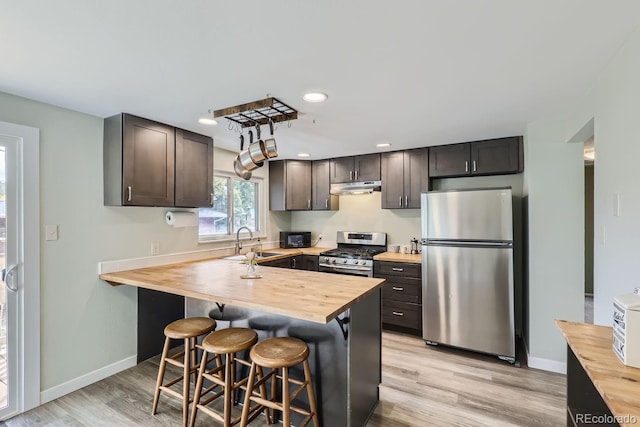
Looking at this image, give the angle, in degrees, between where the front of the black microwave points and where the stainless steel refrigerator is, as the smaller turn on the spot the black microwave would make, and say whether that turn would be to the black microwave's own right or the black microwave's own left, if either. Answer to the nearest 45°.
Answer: approximately 45° to the black microwave's own left

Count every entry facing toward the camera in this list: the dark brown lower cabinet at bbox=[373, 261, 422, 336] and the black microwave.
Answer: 2

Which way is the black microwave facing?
toward the camera

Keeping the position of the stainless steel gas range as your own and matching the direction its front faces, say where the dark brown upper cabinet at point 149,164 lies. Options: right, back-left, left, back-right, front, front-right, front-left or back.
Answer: front

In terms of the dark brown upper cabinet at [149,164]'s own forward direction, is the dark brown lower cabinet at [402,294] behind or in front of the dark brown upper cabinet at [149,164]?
in front

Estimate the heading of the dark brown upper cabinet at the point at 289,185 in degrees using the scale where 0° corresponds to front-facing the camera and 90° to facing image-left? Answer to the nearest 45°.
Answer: approximately 315°

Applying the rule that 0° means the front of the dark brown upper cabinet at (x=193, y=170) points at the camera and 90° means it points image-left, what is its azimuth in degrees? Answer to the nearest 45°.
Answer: approximately 315°

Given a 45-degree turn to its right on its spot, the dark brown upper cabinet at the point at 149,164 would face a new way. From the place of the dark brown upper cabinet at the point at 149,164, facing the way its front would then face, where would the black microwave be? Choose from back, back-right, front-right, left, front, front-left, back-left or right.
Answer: back-left

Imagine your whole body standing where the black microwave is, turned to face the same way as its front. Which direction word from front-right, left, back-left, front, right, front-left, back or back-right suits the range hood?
front-left

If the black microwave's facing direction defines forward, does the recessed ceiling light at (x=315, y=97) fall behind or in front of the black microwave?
in front

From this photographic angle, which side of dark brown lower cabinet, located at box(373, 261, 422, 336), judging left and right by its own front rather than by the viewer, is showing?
front

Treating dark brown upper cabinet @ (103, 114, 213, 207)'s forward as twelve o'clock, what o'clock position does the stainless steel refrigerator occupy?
The stainless steel refrigerator is roughly at 11 o'clock from the dark brown upper cabinet.

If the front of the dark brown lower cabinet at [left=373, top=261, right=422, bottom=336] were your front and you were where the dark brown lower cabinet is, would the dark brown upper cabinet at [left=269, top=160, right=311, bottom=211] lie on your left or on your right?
on your right
